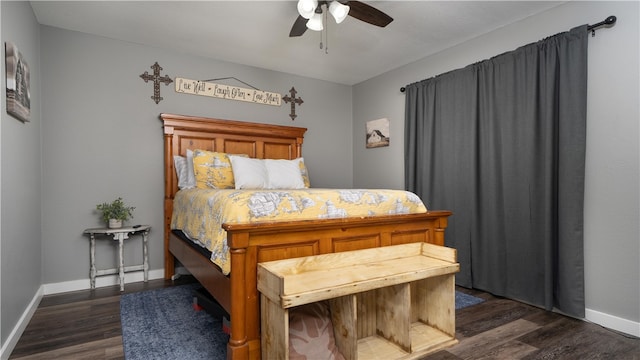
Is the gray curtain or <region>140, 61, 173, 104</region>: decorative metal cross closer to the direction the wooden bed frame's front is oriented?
the gray curtain

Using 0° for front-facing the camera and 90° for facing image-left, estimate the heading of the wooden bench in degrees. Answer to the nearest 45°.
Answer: approximately 315°

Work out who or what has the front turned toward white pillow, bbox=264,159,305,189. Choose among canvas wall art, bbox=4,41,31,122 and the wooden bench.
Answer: the canvas wall art

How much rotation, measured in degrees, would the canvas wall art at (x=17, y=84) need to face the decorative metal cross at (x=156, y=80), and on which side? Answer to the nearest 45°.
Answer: approximately 45° to its left

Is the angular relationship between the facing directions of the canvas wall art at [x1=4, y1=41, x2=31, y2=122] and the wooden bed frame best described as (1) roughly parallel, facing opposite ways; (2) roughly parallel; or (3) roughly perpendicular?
roughly perpendicular

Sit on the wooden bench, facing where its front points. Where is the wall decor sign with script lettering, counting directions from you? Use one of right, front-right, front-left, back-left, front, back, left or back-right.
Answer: back

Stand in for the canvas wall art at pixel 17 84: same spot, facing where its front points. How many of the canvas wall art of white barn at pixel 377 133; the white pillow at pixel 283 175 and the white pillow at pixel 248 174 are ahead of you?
3

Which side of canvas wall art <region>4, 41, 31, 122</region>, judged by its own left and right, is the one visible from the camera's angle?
right

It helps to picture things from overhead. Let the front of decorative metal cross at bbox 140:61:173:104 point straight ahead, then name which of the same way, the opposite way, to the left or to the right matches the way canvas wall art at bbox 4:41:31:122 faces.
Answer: to the left

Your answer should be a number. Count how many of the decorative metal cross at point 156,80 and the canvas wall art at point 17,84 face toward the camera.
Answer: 1

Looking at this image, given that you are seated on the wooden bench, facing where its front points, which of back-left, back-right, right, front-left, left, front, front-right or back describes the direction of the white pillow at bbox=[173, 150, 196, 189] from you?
back

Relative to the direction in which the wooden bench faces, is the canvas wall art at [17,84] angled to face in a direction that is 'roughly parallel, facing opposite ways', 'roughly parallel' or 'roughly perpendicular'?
roughly perpendicular
